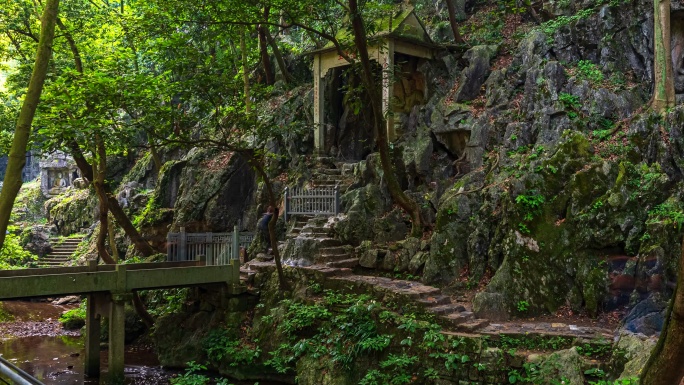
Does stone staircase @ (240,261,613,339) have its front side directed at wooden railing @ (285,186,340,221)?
no

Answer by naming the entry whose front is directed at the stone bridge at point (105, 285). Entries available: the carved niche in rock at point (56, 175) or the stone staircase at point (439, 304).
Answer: the carved niche in rock

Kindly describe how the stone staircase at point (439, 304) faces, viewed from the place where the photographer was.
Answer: facing the viewer and to the right of the viewer

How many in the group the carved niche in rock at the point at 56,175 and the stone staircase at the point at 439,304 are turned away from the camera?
0

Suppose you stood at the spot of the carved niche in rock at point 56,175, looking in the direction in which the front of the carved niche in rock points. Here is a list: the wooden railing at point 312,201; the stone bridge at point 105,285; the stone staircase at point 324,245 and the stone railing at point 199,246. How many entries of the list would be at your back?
0

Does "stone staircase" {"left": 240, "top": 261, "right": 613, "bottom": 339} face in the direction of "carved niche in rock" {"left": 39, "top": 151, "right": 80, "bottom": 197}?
no

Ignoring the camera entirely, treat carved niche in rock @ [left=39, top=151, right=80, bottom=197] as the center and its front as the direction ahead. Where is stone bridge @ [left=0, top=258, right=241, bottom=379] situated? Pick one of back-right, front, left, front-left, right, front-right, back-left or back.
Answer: front

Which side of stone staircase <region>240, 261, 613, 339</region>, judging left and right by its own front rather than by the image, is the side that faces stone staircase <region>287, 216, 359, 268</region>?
back

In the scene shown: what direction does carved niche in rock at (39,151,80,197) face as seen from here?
toward the camera

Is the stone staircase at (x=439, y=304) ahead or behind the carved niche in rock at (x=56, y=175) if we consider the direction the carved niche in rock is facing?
ahead

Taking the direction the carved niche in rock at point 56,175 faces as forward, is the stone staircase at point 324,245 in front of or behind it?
in front

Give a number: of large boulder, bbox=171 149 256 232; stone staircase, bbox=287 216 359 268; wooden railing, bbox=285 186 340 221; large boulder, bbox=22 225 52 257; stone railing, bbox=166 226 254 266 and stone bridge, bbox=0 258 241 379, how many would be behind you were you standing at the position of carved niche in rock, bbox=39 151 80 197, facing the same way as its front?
0
